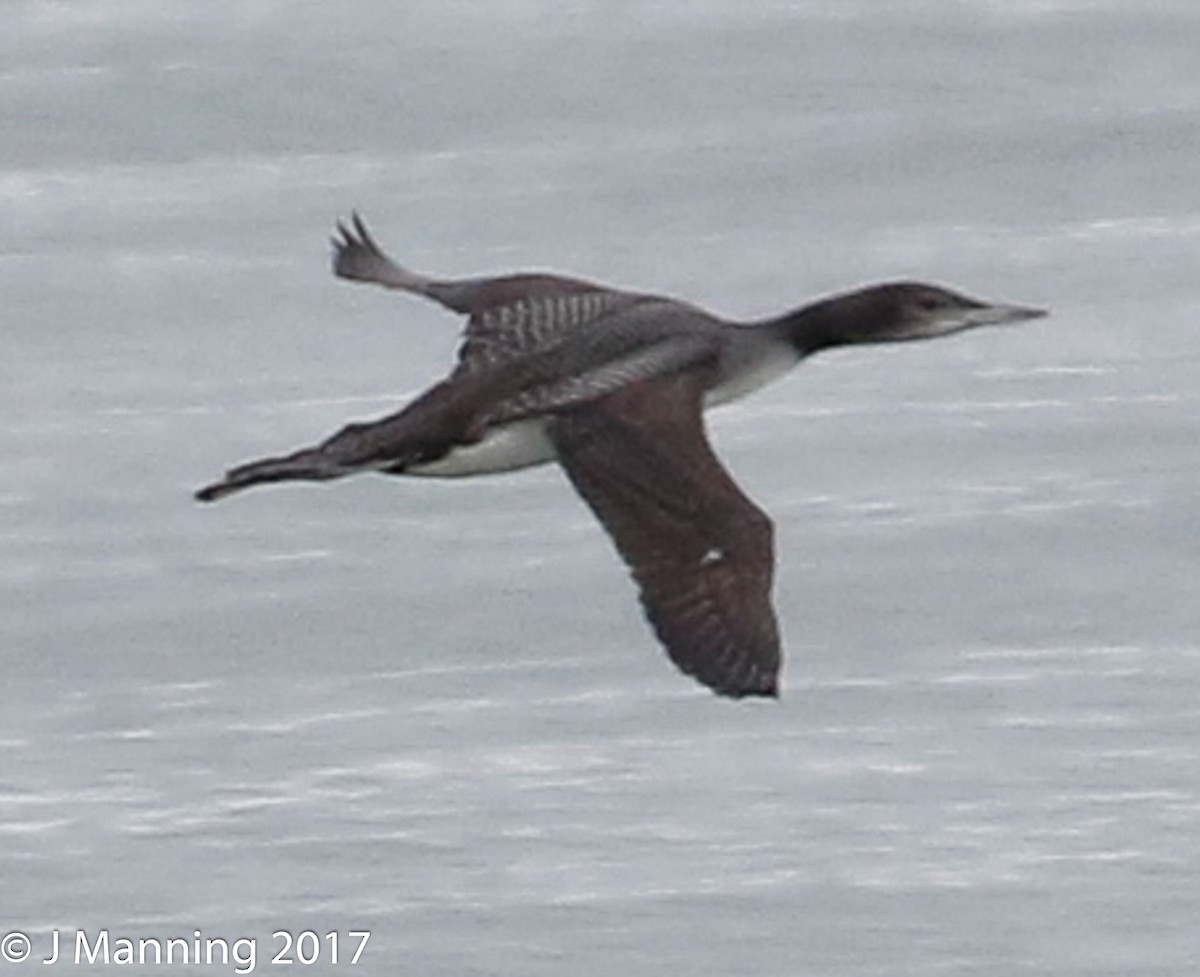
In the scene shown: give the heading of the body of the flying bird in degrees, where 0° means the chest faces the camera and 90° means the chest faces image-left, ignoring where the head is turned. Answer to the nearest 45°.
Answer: approximately 270°
